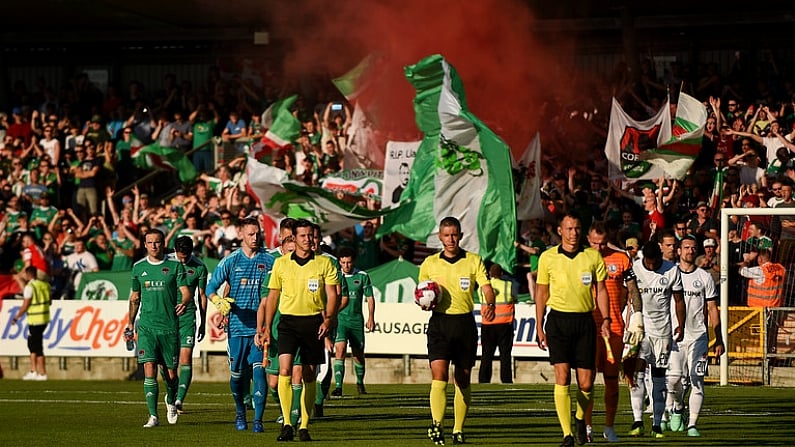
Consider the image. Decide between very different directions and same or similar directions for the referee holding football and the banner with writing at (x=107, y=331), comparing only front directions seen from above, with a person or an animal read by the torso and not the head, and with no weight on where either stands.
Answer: same or similar directions

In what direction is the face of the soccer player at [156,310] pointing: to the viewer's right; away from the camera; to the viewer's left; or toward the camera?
toward the camera

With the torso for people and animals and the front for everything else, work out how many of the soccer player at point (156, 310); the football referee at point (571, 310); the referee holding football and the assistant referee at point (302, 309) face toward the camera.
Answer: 4

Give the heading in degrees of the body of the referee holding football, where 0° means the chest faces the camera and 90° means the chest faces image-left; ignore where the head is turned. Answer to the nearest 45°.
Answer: approximately 0°

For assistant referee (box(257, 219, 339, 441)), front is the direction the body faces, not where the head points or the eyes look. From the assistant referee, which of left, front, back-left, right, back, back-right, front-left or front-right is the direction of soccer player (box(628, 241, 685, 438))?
left

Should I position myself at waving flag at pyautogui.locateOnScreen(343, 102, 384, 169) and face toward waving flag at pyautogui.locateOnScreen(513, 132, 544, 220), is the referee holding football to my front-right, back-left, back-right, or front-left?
front-right

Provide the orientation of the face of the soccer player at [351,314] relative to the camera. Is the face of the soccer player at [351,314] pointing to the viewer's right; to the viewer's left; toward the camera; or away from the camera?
toward the camera

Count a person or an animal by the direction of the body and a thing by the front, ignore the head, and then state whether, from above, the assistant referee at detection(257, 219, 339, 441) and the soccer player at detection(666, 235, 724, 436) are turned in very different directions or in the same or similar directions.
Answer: same or similar directions

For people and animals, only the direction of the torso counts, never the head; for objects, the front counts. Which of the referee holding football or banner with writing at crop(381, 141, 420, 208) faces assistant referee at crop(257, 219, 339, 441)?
the banner with writing

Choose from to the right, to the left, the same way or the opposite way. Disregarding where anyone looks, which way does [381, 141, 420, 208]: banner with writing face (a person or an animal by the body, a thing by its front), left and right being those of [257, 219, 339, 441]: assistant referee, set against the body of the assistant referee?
the same way

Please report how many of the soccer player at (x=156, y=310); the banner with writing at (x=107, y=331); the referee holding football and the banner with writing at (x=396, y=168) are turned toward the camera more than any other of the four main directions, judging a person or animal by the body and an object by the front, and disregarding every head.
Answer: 4

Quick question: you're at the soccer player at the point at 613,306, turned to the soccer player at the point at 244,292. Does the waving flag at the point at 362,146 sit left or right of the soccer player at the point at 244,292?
right

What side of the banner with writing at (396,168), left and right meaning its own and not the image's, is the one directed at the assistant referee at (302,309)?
front

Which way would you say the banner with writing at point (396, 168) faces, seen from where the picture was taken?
facing the viewer

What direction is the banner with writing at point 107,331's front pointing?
toward the camera

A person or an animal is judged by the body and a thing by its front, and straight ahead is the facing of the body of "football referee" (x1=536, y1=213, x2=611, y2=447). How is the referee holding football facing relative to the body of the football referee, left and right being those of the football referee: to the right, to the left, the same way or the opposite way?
the same way
